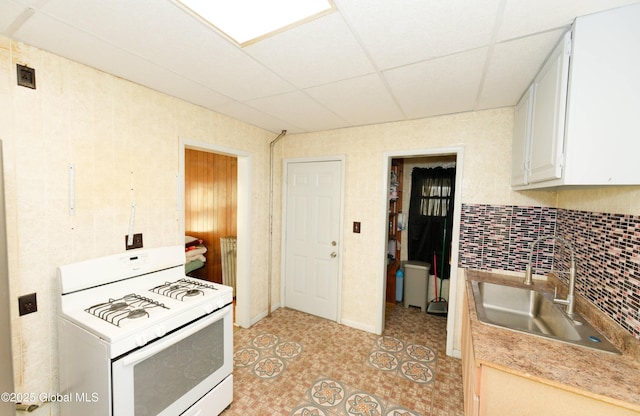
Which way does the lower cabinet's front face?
to the viewer's left

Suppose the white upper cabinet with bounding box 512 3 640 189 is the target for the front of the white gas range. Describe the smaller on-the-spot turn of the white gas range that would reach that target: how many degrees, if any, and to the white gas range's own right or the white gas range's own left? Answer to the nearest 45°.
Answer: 0° — it already faces it

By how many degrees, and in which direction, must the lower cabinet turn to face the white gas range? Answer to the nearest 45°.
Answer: approximately 45° to its left

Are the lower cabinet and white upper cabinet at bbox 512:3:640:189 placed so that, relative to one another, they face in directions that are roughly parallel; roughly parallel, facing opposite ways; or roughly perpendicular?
roughly parallel

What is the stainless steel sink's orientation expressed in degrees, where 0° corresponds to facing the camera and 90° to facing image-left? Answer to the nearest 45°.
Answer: approximately 90°

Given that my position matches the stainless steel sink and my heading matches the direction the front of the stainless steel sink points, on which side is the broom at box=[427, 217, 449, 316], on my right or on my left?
on my right

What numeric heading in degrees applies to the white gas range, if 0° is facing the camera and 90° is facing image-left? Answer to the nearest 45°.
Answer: approximately 315°

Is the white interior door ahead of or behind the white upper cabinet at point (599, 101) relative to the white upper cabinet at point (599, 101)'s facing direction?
ahead

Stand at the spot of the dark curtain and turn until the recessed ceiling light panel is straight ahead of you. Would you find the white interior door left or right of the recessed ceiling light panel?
right

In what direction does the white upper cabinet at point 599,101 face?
to the viewer's left

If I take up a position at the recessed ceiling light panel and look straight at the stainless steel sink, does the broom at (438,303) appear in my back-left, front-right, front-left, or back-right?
front-left

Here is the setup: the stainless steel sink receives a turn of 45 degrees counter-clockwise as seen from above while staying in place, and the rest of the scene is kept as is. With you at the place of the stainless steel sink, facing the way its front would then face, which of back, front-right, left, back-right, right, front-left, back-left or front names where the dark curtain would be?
right

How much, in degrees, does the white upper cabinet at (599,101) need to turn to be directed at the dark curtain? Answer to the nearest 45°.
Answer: approximately 45° to its right

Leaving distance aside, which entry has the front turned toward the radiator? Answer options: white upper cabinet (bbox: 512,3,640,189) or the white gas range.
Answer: the white upper cabinet

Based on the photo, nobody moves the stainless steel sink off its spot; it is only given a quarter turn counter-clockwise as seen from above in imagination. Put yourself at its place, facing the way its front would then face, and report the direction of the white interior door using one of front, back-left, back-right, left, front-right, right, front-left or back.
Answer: right
